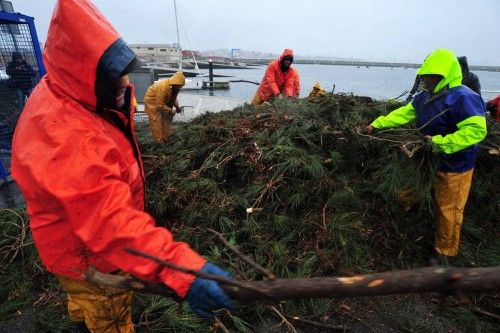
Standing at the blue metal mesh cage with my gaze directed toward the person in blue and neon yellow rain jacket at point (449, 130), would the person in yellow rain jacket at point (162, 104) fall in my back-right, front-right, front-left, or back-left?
front-left

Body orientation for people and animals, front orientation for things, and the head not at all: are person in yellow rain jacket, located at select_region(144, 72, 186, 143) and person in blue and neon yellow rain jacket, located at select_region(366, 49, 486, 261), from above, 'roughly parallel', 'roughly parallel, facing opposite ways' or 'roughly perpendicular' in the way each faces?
roughly parallel, facing opposite ways

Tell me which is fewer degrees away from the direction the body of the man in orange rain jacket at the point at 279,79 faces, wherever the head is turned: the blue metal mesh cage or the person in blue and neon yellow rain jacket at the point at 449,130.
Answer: the person in blue and neon yellow rain jacket

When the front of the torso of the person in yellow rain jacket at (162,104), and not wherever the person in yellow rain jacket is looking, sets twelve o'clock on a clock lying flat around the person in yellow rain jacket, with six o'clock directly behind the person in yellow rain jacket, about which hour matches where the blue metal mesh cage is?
The blue metal mesh cage is roughly at 6 o'clock from the person in yellow rain jacket.

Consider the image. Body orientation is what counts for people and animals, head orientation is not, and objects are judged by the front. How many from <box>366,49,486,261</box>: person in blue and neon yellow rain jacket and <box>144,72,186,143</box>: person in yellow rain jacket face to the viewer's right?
1

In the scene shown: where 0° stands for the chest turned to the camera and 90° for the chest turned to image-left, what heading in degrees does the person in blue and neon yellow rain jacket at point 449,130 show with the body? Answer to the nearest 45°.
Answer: approximately 45°

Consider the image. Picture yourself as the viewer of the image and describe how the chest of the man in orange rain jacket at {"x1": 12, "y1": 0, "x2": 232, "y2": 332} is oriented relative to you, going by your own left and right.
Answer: facing to the right of the viewer

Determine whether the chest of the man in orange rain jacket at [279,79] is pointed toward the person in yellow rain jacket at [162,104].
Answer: no

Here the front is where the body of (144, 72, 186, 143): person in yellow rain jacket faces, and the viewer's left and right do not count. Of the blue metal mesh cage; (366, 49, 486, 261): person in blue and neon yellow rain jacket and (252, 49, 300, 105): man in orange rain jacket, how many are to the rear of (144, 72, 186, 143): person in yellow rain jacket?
1

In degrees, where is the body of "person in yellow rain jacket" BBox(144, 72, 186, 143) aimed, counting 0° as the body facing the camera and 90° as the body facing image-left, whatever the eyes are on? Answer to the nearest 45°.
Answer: approximately 270°

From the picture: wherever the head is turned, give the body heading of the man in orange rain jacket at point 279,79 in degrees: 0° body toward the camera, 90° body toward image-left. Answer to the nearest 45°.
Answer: approximately 315°

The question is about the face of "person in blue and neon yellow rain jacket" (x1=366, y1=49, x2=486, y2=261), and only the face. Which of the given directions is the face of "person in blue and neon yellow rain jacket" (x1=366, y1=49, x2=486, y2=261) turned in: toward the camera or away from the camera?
toward the camera

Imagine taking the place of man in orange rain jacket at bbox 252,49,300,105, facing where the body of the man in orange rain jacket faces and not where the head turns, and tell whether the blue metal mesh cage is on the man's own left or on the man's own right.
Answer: on the man's own right

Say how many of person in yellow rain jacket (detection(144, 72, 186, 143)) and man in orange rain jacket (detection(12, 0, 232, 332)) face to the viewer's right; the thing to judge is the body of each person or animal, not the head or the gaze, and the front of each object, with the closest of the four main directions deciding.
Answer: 2

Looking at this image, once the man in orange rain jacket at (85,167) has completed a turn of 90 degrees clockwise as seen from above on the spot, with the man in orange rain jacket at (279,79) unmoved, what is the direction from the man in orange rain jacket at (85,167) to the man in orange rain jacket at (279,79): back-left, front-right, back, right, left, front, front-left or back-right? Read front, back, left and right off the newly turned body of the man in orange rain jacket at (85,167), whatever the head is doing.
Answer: back-left

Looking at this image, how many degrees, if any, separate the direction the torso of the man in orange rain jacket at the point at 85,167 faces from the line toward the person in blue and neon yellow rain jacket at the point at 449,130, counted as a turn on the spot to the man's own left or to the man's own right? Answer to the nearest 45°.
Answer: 0° — they already face them

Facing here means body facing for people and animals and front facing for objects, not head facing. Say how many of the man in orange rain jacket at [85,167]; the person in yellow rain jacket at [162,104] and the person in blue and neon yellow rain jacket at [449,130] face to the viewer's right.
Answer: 2

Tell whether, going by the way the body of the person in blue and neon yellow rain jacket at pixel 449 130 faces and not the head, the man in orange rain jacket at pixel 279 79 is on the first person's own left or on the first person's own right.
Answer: on the first person's own right

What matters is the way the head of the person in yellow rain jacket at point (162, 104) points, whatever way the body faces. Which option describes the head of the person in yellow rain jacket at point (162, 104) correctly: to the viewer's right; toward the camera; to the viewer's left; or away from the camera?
to the viewer's right
